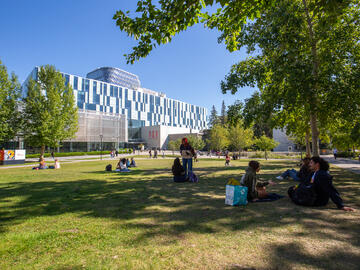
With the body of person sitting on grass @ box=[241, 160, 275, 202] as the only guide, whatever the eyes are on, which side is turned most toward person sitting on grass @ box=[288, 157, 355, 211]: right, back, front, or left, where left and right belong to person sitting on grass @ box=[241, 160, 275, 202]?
front

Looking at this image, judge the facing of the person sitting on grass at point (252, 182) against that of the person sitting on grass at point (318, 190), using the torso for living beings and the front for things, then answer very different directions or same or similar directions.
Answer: very different directions

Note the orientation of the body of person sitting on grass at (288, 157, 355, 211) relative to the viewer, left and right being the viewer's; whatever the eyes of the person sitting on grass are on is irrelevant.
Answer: facing to the left of the viewer

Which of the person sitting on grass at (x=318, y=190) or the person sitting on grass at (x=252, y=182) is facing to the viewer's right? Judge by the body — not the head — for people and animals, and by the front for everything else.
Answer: the person sitting on grass at (x=252, y=182)

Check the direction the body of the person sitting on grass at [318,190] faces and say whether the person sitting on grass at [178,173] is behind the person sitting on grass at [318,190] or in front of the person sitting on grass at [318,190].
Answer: in front

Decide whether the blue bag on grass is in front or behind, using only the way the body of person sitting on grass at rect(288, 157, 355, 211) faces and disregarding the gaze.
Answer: in front

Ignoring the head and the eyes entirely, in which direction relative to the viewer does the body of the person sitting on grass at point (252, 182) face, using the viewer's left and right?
facing to the right of the viewer
